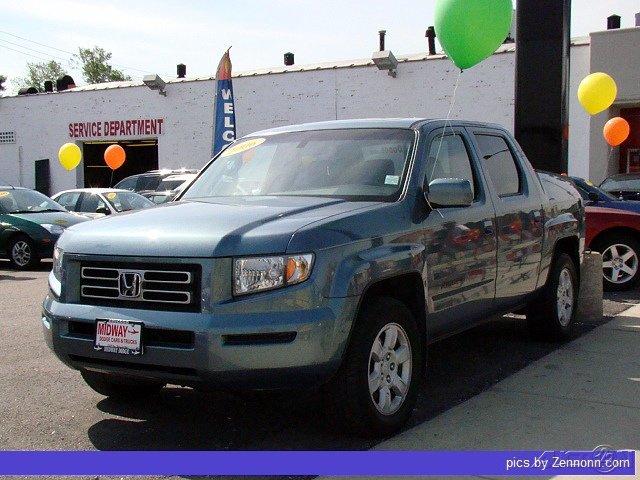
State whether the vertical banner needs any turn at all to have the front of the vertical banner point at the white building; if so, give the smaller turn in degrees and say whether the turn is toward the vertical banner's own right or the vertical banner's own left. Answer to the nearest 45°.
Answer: approximately 180°

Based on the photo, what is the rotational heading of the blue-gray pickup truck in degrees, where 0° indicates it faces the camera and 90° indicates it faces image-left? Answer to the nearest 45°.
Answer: approximately 45°

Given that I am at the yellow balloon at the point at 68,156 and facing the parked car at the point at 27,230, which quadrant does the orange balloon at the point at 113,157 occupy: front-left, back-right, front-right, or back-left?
back-left

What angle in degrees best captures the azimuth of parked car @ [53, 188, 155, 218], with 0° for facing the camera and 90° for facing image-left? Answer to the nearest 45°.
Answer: approximately 315°

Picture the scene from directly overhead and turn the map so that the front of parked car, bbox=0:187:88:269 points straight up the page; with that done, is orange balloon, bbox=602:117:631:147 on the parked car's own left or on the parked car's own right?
on the parked car's own left

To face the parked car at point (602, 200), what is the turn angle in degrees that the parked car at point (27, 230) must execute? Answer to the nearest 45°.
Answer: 0° — it already faces it

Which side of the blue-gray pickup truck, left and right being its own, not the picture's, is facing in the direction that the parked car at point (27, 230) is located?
right

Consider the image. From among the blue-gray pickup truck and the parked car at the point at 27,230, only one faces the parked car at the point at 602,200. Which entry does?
the parked car at the point at 27,230

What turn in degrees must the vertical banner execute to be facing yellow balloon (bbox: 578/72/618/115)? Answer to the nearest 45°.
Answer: approximately 90° to its left

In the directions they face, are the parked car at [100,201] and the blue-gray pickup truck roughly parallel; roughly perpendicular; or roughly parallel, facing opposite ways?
roughly perpendicular
